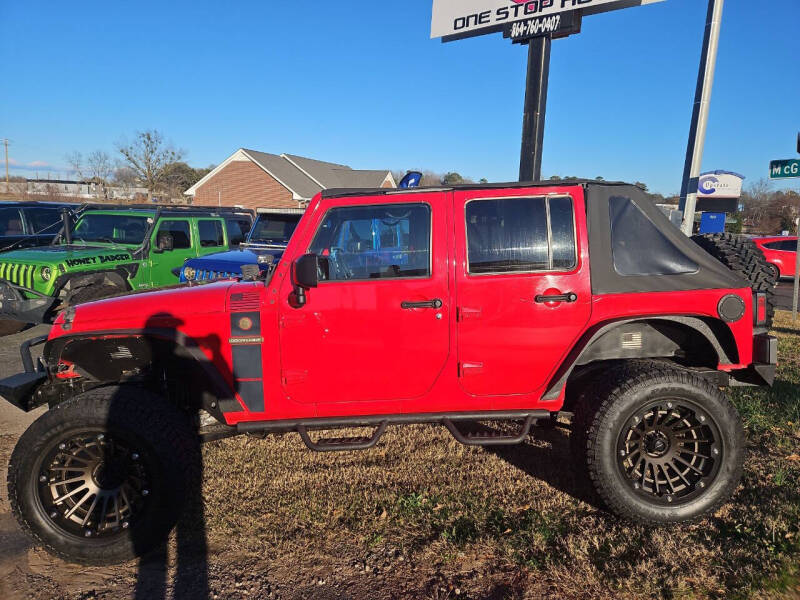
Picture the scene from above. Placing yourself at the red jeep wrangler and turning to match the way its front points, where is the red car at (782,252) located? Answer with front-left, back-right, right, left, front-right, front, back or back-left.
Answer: back-right

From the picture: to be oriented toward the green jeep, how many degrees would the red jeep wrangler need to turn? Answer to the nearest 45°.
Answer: approximately 45° to its right

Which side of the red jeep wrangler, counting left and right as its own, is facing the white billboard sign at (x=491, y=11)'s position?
right

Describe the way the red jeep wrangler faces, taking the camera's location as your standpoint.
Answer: facing to the left of the viewer

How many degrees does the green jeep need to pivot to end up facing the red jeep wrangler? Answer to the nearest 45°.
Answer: approximately 45° to its left

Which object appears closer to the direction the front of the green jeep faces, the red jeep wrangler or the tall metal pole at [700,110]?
the red jeep wrangler

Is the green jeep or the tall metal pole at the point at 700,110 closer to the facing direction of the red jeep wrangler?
the green jeep

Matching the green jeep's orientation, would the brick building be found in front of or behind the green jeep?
behind

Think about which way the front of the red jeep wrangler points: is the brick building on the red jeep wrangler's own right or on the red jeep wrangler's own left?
on the red jeep wrangler's own right
